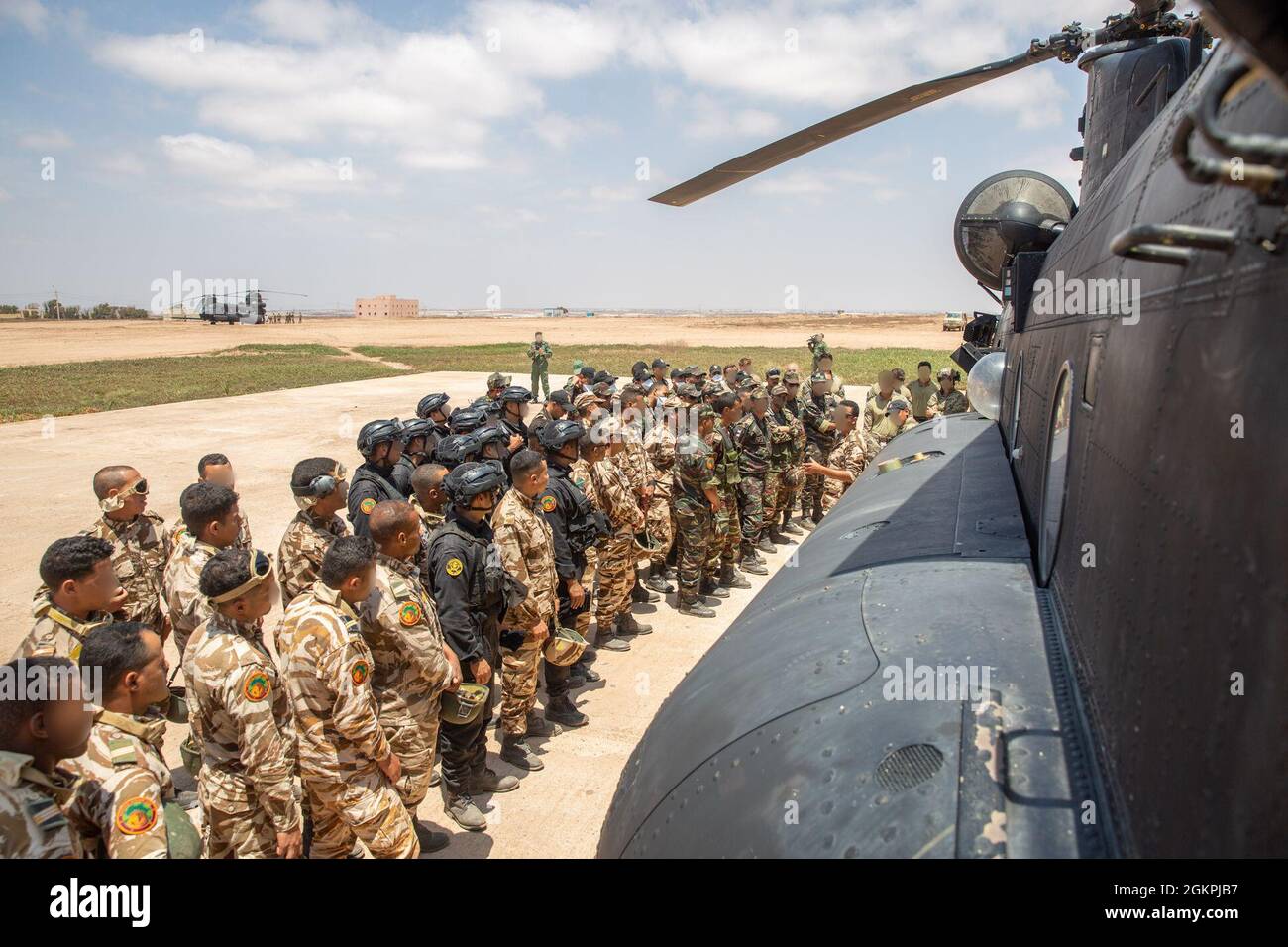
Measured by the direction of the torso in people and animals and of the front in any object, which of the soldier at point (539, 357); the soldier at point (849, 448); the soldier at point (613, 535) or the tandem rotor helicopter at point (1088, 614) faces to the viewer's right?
the soldier at point (613, 535)

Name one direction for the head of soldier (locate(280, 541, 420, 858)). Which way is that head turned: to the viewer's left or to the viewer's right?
to the viewer's right

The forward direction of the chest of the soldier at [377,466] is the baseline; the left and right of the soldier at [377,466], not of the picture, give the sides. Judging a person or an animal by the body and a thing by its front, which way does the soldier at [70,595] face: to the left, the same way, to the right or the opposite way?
the same way

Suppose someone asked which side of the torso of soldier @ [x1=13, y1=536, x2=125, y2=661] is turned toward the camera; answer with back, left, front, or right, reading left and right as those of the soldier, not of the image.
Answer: right

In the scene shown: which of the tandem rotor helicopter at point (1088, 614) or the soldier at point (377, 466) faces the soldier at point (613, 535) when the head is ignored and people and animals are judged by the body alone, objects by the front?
the soldier at point (377, 466)

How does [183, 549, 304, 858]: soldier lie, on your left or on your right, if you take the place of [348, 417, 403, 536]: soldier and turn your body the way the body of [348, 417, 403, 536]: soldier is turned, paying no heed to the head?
on your right

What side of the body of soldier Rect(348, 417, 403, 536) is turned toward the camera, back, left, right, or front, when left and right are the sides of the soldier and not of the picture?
right

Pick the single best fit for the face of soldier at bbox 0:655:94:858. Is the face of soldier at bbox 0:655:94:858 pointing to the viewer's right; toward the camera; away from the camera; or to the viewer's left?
to the viewer's right

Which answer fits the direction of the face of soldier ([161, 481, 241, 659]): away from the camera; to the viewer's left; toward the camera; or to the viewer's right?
to the viewer's right

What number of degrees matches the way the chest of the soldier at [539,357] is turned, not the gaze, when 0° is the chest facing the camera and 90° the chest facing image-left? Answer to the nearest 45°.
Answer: approximately 0°

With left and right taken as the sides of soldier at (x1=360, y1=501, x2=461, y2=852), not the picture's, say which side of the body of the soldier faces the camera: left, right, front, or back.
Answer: right

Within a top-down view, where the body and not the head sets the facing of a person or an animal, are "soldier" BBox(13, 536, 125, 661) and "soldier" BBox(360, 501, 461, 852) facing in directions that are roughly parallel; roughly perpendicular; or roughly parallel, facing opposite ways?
roughly parallel

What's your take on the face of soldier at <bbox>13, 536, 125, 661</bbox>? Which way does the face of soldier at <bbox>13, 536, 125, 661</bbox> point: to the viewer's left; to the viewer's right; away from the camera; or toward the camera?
to the viewer's right

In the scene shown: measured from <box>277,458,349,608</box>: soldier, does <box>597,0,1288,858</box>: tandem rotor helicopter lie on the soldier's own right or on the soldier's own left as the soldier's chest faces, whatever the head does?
on the soldier's own right
